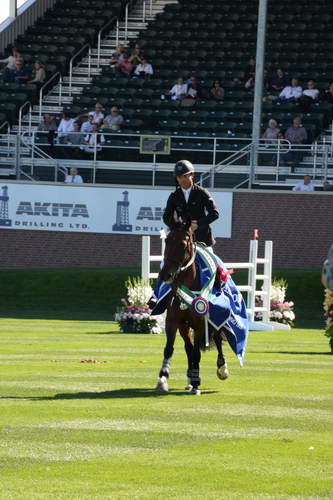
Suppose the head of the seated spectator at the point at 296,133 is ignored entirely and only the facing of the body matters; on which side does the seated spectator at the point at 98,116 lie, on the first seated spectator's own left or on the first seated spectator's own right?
on the first seated spectator's own right

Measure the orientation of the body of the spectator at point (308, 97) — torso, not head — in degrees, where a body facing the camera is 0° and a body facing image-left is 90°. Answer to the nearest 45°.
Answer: approximately 45°

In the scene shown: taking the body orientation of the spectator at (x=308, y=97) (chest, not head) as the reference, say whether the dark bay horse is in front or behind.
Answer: in front

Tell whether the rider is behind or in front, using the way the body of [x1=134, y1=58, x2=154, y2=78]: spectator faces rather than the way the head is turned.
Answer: in front

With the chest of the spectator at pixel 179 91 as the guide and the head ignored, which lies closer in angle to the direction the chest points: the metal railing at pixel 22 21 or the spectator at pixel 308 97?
the spectator

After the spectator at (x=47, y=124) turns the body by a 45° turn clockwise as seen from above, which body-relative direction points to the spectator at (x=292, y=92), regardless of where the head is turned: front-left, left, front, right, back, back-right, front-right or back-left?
back-left

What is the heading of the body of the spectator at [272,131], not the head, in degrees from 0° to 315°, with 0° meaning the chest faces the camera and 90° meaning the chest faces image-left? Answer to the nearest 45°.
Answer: approximately 0°
